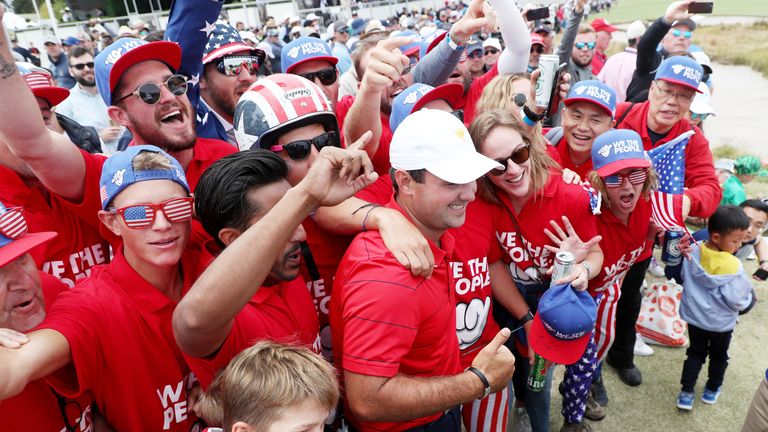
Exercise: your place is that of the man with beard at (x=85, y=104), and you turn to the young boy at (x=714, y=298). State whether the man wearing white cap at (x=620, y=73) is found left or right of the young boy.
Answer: left

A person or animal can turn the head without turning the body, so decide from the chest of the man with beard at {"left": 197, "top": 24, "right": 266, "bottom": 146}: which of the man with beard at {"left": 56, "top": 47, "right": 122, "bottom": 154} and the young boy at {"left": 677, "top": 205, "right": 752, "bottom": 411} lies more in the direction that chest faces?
the young boy

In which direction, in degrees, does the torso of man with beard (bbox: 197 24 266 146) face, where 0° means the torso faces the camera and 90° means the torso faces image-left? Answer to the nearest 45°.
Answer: approximately 315°
